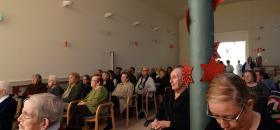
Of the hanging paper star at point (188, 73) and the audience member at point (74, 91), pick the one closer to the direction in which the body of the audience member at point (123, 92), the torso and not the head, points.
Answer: the audience member

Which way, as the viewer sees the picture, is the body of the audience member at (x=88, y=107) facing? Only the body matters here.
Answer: to the viewer's left

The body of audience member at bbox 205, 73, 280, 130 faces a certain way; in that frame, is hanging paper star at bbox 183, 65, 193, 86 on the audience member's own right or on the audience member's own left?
on the audience member's own right

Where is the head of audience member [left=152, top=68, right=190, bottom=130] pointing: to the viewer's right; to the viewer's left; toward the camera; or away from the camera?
to the viewer's left

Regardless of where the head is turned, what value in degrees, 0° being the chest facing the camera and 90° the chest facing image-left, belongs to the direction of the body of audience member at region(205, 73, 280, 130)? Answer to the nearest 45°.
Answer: approximately 45°

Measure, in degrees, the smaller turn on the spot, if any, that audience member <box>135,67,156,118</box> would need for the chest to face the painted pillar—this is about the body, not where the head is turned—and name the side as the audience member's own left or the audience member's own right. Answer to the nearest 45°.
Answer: approximately 45° to the audience member's own left

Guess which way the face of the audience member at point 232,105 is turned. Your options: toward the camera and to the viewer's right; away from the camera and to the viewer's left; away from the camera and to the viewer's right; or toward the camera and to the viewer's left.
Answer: toward the camera and to the viewer's left

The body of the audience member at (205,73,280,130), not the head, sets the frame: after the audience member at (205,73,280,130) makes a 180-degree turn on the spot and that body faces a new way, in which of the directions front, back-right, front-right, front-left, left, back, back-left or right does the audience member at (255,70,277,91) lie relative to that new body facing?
front-left

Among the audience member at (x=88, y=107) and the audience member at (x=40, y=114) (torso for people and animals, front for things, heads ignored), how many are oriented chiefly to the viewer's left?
2

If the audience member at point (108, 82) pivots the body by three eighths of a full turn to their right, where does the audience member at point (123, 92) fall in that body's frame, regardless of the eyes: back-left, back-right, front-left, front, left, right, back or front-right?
back-right
